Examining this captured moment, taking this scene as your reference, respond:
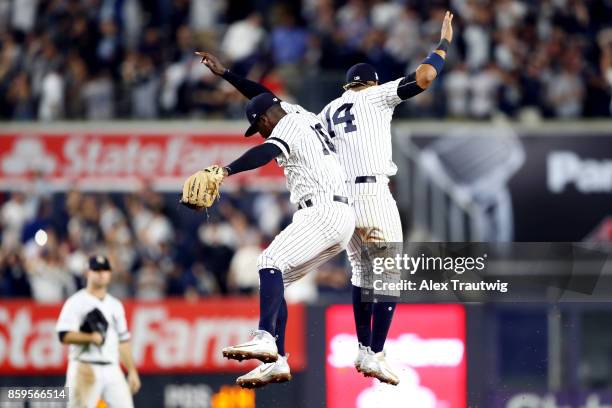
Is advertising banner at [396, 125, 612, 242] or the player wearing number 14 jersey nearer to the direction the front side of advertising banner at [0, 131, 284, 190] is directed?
the player wearing number 14 jersey

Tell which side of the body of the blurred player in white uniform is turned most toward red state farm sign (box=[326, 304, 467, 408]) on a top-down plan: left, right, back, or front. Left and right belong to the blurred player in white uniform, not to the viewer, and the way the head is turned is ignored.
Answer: left

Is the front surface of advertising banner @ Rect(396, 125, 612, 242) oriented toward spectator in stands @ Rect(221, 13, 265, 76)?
no

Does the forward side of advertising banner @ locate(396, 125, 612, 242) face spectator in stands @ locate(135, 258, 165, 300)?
no

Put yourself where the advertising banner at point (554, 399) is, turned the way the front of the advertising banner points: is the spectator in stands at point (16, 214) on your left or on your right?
on your right

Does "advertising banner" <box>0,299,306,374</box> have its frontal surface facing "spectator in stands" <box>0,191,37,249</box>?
no

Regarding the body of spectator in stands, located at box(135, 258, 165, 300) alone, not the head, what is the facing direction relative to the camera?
toward the camera

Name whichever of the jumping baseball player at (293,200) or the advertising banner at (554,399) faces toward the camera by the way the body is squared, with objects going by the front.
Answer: the advertising banner

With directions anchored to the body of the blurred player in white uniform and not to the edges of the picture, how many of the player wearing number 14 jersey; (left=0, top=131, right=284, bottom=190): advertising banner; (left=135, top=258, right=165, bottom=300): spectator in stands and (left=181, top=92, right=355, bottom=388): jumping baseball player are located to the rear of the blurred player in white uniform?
2

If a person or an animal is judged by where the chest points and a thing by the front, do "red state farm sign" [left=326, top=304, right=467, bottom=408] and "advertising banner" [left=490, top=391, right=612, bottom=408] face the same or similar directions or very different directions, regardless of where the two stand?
same or similar directions

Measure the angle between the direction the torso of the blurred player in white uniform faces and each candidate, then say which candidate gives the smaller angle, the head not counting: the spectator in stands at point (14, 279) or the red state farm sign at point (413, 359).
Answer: the red state farm sign

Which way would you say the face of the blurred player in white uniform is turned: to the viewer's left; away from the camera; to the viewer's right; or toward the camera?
toward the camera

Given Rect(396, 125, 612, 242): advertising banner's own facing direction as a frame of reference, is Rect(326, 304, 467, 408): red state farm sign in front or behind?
in front

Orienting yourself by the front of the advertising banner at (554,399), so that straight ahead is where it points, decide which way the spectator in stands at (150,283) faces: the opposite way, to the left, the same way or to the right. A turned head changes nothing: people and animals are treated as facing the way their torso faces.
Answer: the same way

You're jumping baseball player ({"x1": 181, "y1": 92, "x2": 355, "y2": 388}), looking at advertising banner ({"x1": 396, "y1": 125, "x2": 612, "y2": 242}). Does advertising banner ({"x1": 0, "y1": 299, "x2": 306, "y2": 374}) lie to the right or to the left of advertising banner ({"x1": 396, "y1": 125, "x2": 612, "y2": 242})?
left

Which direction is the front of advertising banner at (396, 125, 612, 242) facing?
toward the camera

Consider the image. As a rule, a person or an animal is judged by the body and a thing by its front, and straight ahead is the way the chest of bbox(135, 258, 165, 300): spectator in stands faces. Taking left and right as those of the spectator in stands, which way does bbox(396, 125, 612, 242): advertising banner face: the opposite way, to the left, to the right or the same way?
the same way

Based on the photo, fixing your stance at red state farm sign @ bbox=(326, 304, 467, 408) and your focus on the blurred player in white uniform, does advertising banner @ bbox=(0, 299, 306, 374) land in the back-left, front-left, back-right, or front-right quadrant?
front-right
